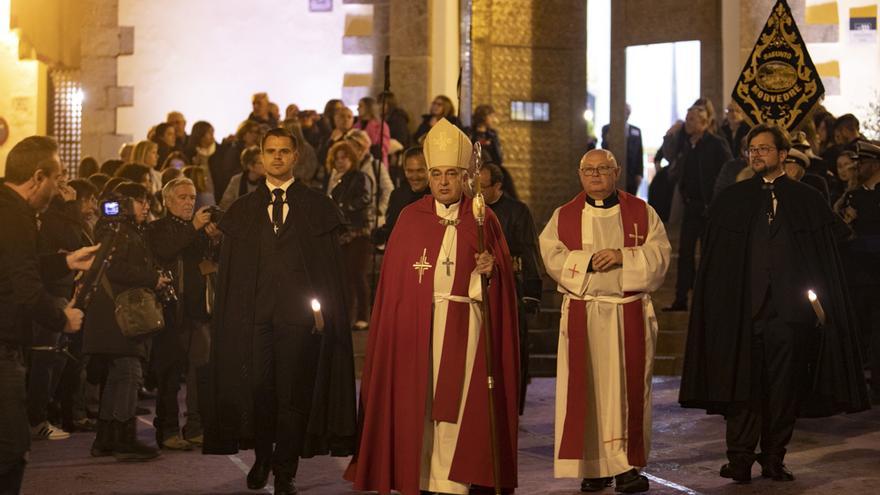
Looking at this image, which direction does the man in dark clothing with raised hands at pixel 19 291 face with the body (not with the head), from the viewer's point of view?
to the viewer's right

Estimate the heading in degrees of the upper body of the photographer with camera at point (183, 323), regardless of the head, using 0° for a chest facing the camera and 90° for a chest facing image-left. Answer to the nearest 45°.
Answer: approximately 315°

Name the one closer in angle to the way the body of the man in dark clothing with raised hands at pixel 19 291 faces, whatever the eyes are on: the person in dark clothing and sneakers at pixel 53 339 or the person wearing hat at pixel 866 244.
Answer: the person wearing hat

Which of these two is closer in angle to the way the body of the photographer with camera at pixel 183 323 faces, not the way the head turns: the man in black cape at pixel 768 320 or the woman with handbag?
the man in black cape

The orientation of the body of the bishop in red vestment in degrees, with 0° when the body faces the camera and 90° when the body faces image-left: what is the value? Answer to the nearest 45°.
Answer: approximately 0°

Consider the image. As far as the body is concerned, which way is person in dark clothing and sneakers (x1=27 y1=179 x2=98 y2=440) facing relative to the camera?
to the viewer's right

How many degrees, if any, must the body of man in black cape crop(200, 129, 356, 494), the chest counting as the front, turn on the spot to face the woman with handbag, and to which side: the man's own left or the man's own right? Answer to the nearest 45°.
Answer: approximately 135° to the man's own right

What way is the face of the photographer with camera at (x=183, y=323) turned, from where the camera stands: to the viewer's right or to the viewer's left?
to the viewer's right
